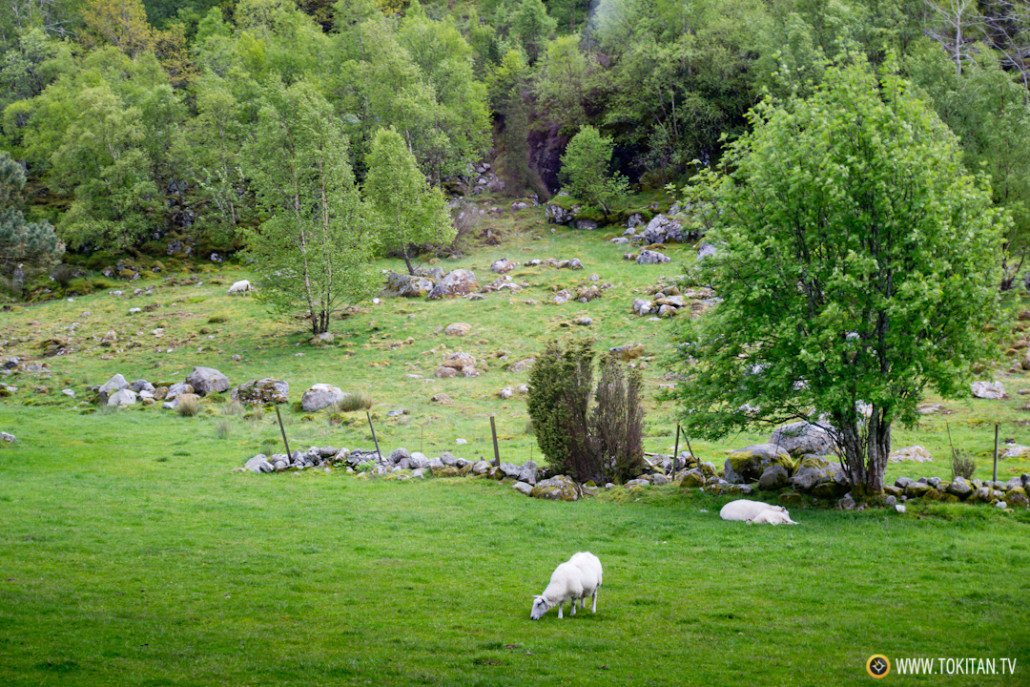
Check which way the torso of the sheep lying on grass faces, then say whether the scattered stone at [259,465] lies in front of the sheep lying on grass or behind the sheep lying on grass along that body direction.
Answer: behind

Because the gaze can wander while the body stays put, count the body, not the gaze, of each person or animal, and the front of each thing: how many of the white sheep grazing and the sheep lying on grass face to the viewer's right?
1

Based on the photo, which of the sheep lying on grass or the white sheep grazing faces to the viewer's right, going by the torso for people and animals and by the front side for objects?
the sheep lying on grass

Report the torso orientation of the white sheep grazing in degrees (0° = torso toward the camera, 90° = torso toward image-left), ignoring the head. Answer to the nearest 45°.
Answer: approximately 45°

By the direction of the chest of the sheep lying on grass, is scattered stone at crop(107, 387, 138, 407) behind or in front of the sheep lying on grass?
behind

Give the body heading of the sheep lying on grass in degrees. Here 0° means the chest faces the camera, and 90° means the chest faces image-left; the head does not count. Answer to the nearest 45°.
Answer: approximately 270°

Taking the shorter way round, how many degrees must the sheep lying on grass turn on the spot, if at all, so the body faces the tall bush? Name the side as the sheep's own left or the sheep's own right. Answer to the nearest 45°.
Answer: approximately 135° to the sheep's own left

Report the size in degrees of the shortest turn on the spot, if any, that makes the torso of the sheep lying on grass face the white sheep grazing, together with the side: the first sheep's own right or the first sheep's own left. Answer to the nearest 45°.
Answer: approximately 90° to the first sheep's own right

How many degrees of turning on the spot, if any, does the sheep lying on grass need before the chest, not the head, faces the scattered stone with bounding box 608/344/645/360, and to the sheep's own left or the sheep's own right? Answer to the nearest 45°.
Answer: approximately 90° to the sheep's own left
